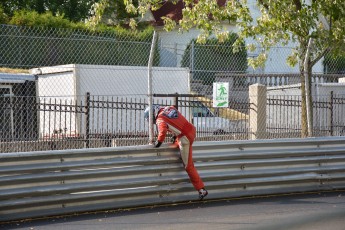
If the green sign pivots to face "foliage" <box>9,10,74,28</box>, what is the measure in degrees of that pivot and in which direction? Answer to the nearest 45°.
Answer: approximately 135° to its right

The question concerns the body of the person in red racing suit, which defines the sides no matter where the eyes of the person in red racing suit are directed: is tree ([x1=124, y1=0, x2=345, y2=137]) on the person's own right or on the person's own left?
on the person's own right

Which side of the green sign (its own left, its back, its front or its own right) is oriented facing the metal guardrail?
front

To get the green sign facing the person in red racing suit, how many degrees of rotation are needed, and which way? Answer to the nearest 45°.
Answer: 0° — it already faces them

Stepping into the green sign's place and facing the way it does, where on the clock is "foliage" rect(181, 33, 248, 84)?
The foliage is roughly at 6 o'clock from the green sign.

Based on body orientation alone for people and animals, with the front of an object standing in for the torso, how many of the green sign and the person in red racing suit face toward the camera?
1

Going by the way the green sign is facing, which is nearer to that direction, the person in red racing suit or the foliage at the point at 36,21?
the person in red racing suit

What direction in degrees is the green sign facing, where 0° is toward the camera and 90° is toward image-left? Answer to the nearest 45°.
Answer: approximately 0°

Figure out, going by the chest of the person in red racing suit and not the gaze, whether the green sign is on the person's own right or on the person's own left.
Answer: on the person's own right

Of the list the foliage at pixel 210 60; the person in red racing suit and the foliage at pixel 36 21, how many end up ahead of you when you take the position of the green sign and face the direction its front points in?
1
